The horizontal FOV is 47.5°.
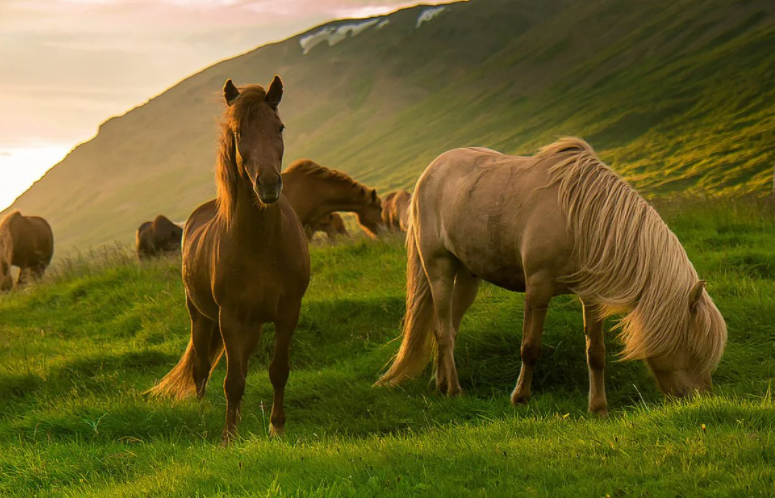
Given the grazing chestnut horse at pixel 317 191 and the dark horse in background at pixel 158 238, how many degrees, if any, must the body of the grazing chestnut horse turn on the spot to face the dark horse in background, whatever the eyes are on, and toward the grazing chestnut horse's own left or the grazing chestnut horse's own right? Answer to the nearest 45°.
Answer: approximately 135° to the grazing chestnut horse's own left

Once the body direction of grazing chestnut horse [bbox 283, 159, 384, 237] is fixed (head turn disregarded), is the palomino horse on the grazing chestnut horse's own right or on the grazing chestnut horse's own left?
on the grazing chestnut horse's own right

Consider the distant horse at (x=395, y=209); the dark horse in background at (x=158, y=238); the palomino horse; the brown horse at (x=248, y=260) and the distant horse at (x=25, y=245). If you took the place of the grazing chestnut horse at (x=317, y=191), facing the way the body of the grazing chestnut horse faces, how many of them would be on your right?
2

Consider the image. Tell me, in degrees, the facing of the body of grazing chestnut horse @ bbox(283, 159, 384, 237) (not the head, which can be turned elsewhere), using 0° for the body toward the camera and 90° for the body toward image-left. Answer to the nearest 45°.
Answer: approximately 270°

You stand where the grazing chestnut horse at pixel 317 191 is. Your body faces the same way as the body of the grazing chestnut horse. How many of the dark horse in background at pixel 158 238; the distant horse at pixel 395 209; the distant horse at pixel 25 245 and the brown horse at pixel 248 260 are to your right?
1

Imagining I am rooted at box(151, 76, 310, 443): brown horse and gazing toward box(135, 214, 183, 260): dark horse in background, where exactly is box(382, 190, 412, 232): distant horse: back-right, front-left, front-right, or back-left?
front-right

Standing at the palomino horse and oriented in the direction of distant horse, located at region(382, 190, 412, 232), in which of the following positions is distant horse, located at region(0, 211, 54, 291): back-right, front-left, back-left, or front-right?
front-left

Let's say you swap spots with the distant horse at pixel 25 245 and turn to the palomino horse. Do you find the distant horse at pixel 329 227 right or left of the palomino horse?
left

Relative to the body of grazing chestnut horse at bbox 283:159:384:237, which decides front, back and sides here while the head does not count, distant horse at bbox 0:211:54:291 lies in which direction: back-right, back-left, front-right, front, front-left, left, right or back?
back-left

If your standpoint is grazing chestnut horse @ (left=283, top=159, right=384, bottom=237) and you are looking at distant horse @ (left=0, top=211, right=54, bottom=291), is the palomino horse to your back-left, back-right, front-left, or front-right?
back-left

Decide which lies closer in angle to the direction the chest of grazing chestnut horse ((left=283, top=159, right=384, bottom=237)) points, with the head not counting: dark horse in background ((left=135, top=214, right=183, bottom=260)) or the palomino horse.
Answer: the palomino horse

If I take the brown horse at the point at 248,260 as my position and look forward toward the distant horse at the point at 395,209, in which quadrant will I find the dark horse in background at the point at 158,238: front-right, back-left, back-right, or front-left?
front-left

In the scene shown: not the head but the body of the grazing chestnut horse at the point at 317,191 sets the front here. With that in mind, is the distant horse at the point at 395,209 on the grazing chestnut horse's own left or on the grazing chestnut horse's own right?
on the grazing chestnut horse's own left
